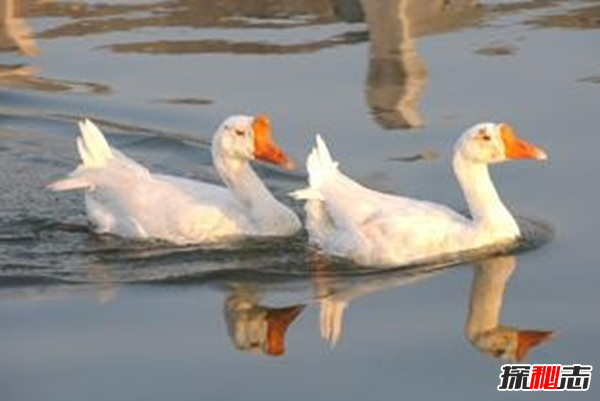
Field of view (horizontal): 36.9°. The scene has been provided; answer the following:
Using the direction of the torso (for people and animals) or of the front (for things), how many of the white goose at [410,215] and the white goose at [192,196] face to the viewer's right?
2

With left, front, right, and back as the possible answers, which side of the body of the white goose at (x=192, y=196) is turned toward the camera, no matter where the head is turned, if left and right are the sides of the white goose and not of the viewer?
right

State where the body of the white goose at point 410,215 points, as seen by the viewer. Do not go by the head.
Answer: to the viewer's right

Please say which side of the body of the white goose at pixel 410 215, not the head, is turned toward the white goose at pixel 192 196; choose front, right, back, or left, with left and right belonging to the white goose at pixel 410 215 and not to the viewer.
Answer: back

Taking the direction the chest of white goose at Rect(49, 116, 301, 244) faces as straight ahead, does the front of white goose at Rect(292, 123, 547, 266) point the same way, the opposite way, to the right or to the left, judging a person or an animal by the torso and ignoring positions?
the same way

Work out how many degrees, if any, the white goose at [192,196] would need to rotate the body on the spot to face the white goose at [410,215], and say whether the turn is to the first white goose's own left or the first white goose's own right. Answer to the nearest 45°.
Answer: approximately 45° to the first white goose's own right
